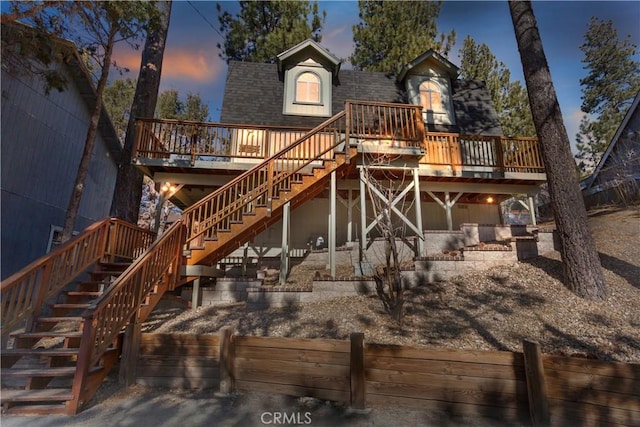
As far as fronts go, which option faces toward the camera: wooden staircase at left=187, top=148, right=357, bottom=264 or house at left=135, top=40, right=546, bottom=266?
the house

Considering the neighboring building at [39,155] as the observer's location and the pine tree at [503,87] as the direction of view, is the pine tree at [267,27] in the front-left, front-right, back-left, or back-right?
front-left

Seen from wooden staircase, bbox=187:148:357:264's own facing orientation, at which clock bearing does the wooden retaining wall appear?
The wooden retaining wall is roughly at 8 o'clock from the wooden staircase.

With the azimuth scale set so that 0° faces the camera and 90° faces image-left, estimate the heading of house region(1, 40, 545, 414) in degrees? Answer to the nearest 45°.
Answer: approximately 0°

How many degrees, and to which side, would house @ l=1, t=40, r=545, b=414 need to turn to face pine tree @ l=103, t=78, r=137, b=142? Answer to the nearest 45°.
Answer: approximately 135° to its right

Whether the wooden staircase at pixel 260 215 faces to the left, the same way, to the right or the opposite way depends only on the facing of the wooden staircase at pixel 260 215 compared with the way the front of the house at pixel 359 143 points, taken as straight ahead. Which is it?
to the right

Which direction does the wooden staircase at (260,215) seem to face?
to the viewer's left

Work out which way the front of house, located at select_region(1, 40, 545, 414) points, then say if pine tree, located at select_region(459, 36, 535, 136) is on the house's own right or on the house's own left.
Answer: on the house's own left

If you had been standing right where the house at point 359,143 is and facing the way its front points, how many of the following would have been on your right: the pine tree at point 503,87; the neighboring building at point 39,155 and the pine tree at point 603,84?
1

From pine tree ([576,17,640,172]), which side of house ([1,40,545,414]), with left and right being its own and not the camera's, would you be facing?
left

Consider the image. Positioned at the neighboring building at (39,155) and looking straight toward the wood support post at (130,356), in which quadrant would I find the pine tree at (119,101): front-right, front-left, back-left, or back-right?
back-left

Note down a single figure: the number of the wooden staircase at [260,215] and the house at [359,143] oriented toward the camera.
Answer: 1
